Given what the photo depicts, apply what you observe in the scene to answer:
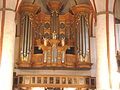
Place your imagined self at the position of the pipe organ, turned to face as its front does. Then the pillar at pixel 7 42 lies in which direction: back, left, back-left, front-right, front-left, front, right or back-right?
front-right

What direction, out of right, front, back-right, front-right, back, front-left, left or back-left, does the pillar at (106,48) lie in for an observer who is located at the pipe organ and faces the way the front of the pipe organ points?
front-left

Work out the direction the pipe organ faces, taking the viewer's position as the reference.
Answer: facing the viewer
